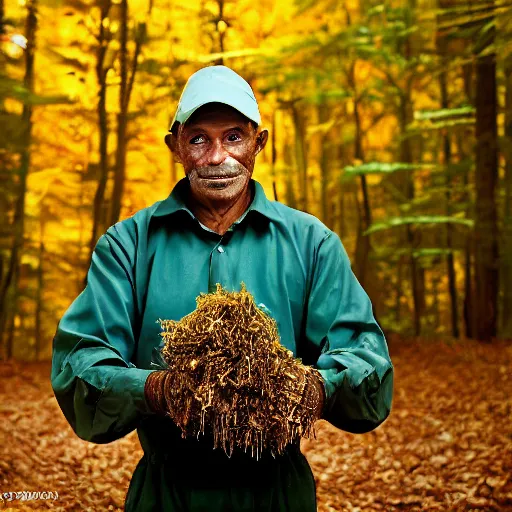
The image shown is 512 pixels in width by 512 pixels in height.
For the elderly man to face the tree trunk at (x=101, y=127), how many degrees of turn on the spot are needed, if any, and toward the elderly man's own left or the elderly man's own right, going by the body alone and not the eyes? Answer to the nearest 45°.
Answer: approximately 180°

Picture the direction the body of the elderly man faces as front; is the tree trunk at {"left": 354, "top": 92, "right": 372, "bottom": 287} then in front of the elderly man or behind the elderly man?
behind

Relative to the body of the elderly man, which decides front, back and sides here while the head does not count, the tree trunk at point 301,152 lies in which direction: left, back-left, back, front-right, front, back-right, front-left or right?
back

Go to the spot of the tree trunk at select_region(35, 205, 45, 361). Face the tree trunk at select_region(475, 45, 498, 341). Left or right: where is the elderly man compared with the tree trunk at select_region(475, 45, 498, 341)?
right

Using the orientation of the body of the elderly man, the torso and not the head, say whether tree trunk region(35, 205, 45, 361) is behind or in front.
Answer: behind

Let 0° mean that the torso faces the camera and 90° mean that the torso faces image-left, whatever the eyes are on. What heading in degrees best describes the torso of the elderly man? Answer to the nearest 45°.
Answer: approximately 0°

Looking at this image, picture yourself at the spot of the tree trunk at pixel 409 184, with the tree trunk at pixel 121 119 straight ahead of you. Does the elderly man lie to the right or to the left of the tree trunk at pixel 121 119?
left

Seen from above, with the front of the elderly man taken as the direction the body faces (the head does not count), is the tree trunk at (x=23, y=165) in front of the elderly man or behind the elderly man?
behind

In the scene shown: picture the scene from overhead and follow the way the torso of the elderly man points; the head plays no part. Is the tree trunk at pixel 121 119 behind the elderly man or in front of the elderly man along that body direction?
behind
